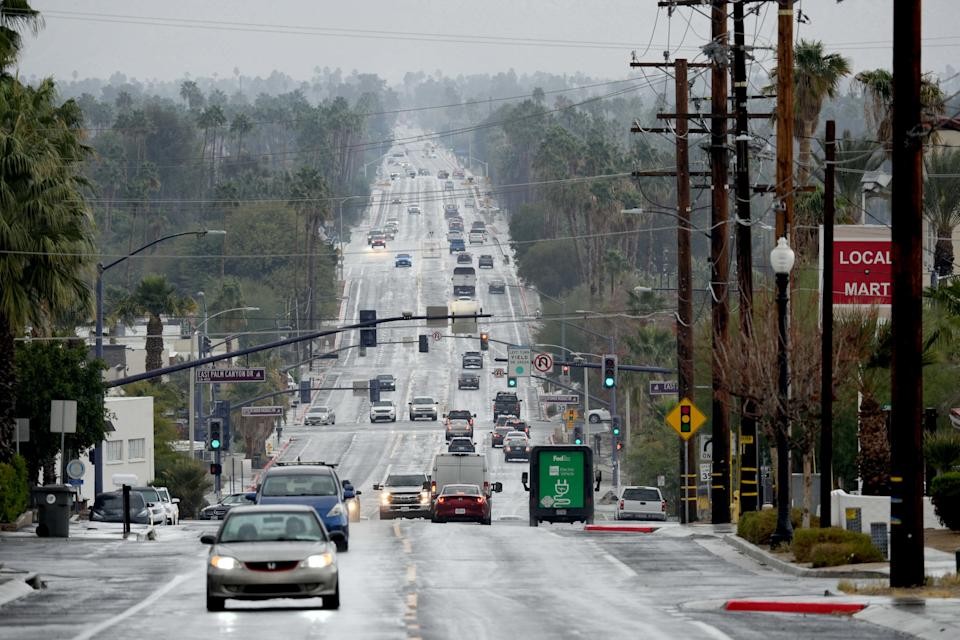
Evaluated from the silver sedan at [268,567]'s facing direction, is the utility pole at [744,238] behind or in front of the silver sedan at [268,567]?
behind

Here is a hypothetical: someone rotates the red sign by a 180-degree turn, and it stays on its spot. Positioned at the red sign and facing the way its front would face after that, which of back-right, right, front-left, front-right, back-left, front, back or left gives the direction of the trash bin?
left

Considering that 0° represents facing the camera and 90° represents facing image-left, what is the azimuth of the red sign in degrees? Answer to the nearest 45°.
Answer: approximately 0°

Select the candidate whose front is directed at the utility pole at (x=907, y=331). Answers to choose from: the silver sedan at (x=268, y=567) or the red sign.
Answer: the red sign

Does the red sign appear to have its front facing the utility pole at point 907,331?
yes

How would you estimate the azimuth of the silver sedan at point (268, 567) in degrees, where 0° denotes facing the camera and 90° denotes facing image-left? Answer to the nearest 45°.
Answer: approximately 0°

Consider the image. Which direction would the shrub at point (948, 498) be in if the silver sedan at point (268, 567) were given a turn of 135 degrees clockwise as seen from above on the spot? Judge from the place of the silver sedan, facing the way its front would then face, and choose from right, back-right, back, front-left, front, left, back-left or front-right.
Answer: right

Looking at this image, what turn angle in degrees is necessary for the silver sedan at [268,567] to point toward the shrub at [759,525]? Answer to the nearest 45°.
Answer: approximately 135° to its left

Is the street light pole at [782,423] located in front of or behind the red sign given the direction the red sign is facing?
in front

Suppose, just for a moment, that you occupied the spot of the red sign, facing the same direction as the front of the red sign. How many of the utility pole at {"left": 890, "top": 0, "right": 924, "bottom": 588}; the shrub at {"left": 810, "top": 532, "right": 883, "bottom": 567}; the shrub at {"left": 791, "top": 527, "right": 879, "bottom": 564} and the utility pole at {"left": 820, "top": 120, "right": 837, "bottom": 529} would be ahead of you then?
4

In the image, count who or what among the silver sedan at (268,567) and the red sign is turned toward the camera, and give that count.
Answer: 2

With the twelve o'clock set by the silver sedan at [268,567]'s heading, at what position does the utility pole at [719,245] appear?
The utility pole is roughly at 7 o'clock from the silver sedan.
